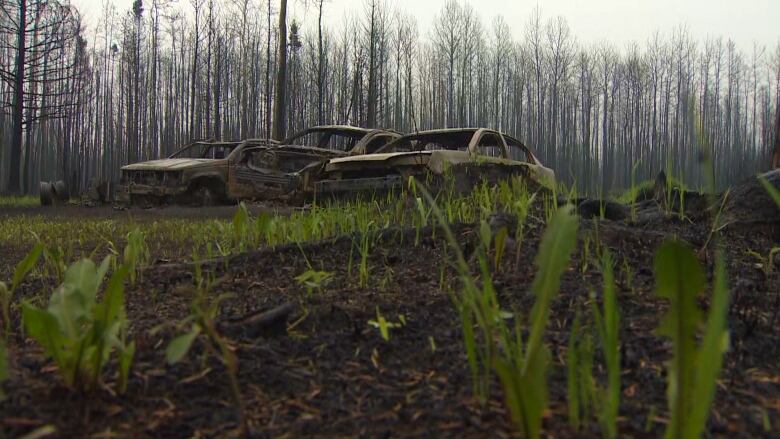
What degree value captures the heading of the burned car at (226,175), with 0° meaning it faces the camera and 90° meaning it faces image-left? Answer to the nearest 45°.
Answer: approximately 45°

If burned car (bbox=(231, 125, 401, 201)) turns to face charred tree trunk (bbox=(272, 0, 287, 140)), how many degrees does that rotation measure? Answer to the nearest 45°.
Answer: approximately 135° to its right

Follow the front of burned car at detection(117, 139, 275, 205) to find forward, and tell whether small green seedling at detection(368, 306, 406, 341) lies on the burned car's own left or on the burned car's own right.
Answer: on the burned car's own left

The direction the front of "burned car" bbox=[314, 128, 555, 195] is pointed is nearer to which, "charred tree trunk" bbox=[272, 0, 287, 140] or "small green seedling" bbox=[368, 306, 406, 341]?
the small green seedling

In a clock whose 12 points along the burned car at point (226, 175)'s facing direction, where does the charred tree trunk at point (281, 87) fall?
The charred tree trunk is roughly at 5 o'clock from the burned car.

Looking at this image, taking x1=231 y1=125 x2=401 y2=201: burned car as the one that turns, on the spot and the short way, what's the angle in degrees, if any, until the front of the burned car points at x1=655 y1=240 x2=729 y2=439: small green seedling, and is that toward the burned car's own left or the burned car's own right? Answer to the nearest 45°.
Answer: approximately 45° to the burned car's own left

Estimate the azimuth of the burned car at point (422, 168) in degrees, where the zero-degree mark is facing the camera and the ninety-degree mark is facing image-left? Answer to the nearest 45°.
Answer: approximately 45°

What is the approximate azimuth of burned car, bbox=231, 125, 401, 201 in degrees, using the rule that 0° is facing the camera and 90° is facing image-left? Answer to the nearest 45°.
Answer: approximately 45°
